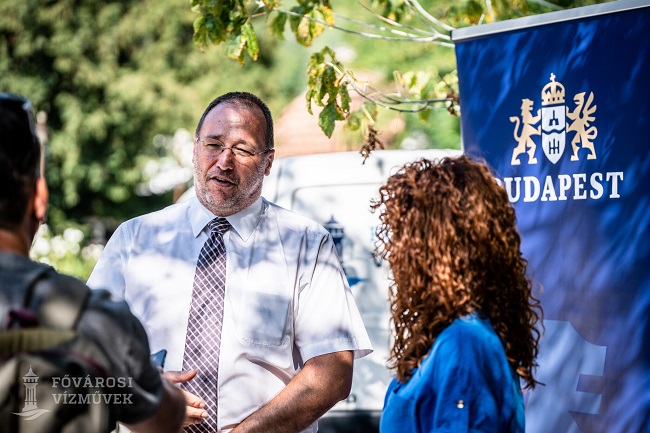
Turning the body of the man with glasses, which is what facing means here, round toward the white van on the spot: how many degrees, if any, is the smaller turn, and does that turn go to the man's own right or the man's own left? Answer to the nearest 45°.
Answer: approximately 135° to the man's own right

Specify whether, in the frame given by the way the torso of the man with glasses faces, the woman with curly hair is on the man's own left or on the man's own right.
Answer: on the man's own left

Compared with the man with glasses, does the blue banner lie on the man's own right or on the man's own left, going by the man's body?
on the man's own left

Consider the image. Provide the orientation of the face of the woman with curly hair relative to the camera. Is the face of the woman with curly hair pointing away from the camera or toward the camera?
away from the camera

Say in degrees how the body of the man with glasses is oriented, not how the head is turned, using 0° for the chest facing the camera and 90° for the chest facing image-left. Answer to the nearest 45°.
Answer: approximately 45°

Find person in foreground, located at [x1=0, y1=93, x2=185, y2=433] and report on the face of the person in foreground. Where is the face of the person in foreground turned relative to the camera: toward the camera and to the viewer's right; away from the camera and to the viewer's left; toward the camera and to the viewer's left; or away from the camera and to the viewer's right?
away from the camera and to the viewer's right
